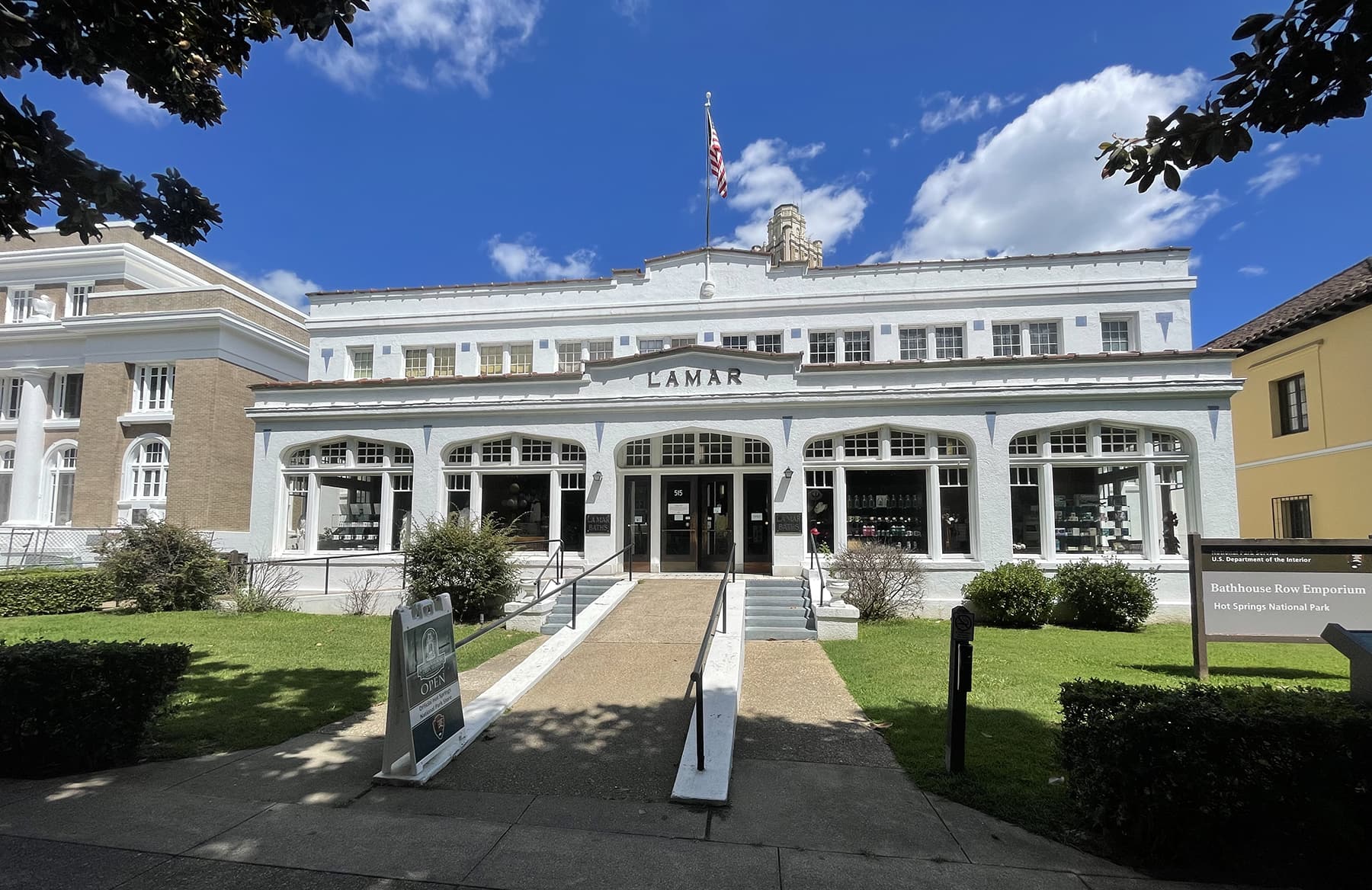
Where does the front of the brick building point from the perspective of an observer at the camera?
facing the viewer and to the left of the viewer

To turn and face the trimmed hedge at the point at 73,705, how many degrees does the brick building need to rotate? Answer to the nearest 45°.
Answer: approximately 45° to its left

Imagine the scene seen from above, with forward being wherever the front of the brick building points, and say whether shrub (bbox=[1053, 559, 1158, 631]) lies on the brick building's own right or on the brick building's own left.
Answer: on the brick building's own left

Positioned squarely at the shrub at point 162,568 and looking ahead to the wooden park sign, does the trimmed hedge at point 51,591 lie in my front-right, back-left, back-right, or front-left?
back-right

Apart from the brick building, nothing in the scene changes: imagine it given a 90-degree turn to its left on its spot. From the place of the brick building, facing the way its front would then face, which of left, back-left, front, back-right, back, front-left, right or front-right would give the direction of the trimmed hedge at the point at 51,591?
front-right

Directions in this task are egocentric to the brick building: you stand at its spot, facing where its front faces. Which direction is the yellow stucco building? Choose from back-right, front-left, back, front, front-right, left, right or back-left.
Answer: left

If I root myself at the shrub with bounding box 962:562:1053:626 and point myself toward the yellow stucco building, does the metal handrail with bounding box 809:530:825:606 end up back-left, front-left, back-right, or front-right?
back-left

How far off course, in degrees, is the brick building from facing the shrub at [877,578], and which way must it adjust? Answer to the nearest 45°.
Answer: approximately 90° to its left

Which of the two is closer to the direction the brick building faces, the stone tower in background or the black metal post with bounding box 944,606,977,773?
the black metal post

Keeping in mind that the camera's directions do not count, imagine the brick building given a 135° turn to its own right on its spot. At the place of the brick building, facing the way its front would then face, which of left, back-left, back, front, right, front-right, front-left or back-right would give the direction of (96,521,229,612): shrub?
back

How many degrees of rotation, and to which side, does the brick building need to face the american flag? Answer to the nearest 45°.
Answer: approximately 90° to its left

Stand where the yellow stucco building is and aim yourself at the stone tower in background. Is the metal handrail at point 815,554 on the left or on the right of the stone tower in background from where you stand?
left

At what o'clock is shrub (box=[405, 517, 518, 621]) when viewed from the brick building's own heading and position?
The shrub is roughly at 10 o'clock from the brick building.
